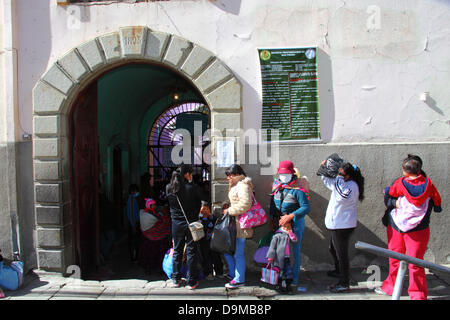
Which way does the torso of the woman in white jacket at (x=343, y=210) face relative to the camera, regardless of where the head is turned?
to the viewer's left

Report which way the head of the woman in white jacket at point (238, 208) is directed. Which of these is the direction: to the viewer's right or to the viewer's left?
to the viewer's left

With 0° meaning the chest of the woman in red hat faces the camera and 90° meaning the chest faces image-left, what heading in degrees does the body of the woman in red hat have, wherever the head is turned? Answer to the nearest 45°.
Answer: approximately 45°

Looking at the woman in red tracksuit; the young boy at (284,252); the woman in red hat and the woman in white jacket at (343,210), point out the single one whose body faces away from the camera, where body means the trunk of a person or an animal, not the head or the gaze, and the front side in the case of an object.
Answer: the woman in red tracksuit

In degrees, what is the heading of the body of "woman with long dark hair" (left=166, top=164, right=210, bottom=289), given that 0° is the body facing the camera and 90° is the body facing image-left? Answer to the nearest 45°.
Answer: approximately 225°

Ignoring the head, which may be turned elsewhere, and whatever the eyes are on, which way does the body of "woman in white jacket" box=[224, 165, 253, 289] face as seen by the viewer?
to the viewer's left

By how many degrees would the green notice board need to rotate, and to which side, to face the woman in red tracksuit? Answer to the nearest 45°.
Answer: approximately 45° to its left

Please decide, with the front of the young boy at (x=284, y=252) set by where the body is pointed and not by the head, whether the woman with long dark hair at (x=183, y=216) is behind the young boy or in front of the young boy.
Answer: behind
